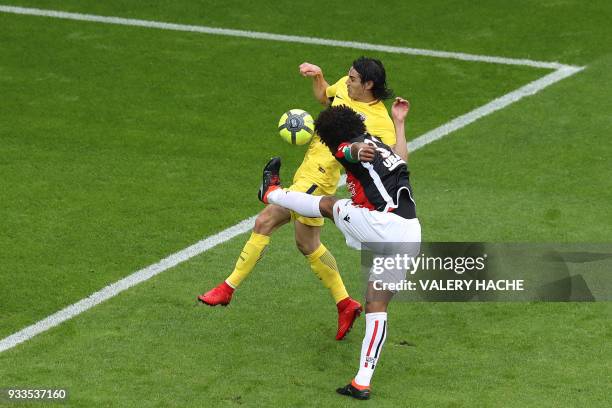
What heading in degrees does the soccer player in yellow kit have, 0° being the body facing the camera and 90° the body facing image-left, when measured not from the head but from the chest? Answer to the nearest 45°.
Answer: approximately 45°
